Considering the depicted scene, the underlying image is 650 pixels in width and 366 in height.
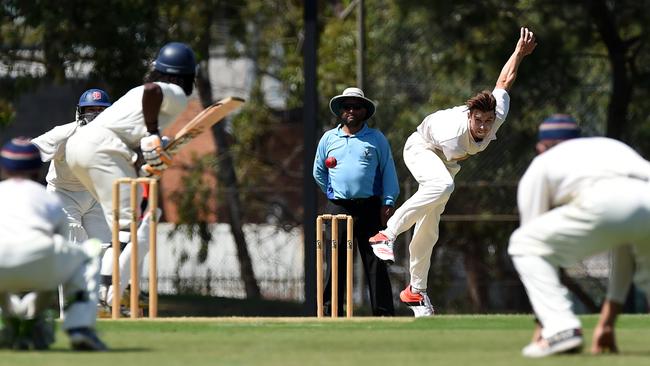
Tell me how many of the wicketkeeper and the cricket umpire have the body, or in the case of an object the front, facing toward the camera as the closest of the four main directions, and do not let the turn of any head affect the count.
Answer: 1

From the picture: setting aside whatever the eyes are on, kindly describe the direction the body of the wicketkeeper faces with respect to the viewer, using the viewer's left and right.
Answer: facing away from the viewer

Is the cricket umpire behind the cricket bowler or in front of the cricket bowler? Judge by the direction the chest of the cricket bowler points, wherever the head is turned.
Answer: behind

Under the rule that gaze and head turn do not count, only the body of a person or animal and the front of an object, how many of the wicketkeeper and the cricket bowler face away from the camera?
1

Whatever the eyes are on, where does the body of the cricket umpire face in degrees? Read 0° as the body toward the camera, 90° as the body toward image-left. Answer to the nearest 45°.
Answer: approximately 0°

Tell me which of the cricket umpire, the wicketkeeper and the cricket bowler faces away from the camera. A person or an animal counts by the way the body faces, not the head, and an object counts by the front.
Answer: the wicketkeeper

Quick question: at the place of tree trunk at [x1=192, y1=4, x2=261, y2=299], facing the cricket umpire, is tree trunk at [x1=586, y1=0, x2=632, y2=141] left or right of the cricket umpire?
left
